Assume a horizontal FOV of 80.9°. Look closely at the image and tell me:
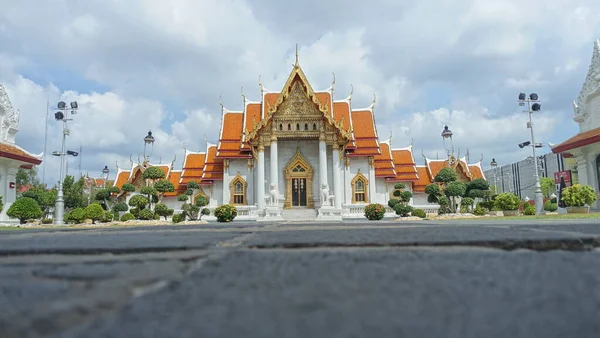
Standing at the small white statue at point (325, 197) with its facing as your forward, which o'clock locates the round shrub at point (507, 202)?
The round shrub is roughly at 9 o'clock from the small white statue.

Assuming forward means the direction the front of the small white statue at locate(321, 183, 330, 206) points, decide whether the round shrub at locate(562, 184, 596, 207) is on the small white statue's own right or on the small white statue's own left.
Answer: on the small white statue's own left

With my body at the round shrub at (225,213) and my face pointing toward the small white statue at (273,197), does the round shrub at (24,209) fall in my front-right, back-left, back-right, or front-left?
back-left

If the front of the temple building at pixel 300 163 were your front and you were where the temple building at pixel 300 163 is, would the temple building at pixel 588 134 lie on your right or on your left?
on your left

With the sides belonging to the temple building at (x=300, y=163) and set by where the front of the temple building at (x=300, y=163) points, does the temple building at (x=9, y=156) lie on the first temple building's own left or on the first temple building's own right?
on the first temple building's own right

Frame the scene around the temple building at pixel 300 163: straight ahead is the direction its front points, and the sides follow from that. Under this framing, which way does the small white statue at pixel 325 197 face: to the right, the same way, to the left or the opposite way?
the same way

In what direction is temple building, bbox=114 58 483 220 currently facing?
toward the camera

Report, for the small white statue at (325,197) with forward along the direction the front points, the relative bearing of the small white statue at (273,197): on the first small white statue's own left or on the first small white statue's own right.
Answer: on the first small white statue's own right

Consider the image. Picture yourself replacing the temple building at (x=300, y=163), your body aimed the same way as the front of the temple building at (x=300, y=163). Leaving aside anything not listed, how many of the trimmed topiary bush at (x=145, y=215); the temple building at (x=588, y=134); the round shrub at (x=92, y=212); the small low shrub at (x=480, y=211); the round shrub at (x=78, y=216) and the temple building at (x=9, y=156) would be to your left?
2

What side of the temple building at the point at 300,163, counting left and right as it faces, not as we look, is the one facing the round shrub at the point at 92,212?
right

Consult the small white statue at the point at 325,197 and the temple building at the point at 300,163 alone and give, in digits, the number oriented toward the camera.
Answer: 2

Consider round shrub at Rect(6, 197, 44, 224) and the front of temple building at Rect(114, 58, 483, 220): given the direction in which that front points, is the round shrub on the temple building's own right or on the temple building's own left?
on the temple building's own right

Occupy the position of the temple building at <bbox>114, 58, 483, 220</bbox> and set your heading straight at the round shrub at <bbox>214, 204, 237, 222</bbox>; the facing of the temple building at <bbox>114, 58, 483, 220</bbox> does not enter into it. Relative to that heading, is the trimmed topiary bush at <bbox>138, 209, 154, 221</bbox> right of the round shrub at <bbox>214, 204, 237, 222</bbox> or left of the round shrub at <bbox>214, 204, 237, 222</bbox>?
right

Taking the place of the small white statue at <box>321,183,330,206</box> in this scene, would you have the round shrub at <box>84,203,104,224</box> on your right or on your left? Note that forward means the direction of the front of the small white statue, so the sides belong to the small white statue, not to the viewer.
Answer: on your right

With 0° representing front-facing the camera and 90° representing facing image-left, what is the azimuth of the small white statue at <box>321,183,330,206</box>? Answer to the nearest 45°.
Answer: approximately 0°

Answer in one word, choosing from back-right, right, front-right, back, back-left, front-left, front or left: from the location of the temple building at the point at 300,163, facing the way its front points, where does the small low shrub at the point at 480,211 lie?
left
